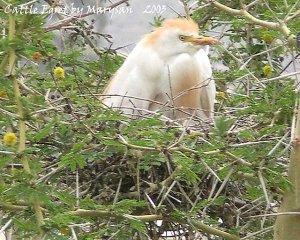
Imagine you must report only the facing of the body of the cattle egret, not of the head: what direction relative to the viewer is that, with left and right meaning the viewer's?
facing the viewer and to the right of the viewer
